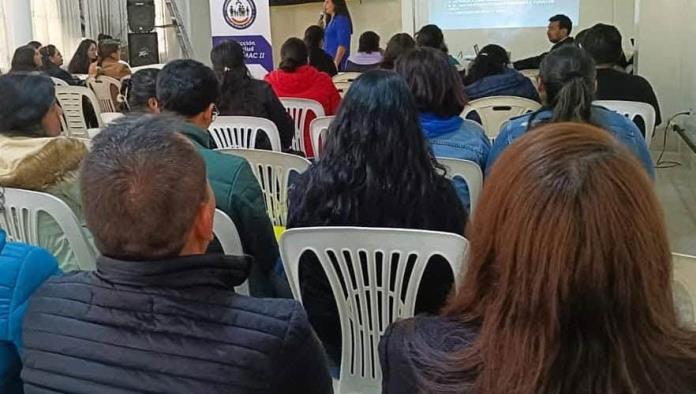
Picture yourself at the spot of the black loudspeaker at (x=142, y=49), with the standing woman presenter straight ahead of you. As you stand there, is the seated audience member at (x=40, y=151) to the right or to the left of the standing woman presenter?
right

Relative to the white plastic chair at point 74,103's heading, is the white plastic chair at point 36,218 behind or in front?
behind

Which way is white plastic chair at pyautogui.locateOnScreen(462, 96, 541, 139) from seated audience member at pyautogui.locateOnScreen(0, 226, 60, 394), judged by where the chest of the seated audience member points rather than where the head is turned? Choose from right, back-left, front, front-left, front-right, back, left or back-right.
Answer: front-right

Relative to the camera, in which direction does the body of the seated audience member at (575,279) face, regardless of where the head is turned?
away from the camera

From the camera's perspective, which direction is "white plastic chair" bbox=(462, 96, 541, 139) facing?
away from the camera

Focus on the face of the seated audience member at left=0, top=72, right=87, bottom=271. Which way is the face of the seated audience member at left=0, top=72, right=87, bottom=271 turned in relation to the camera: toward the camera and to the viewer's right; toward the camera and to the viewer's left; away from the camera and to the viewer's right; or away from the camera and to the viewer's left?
away from the camera and to the viewer's right

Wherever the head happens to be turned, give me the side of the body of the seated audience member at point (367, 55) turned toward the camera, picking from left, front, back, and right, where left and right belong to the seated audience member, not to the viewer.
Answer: back

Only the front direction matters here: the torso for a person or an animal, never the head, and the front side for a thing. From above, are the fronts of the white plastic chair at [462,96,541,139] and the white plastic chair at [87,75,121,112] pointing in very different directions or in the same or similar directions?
same or similar directions

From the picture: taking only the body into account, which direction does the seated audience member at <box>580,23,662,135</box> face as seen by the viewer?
away from the camera

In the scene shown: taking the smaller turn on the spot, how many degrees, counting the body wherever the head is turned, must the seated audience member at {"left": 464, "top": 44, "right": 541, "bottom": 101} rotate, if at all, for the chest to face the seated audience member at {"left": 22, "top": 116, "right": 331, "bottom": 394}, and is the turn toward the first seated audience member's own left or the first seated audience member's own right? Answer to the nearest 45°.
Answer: approximately 180°

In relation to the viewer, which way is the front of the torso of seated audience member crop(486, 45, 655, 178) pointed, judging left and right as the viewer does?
facing away from the viewer

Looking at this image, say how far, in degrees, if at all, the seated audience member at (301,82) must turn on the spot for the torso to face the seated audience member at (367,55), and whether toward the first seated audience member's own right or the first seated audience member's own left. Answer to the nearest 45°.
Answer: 0° — they already face them

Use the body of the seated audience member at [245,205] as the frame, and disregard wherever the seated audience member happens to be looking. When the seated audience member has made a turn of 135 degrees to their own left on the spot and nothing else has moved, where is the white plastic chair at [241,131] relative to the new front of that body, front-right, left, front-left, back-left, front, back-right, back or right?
right

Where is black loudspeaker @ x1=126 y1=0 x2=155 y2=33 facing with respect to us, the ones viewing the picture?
facing the viewer

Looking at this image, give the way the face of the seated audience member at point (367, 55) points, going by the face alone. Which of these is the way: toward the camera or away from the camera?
away from the camera

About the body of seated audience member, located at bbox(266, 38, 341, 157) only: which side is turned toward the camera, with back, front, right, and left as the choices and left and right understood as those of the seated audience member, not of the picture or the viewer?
back

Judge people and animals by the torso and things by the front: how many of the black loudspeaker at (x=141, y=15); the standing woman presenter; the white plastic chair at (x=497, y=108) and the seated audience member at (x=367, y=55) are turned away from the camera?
2

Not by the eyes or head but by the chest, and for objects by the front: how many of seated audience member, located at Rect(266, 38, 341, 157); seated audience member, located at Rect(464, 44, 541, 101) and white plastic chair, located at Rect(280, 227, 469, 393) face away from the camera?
3

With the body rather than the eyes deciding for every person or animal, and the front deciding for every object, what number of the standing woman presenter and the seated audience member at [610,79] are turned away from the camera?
1
